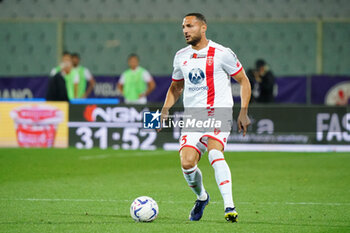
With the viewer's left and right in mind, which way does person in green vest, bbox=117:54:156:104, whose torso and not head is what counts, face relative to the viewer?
facing the viewer

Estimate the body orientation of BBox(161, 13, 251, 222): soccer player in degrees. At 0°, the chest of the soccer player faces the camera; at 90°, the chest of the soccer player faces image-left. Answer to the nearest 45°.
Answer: approximately 45°

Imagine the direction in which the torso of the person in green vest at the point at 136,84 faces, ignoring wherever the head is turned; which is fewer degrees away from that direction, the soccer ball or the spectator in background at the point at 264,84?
the soccer ball

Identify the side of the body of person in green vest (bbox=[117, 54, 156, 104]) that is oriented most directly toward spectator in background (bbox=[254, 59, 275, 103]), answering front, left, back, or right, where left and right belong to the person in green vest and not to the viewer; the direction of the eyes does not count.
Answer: left

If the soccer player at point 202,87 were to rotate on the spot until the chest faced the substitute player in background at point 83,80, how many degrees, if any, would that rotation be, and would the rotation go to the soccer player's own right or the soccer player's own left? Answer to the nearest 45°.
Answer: approximately 135° to the soccer player's own right

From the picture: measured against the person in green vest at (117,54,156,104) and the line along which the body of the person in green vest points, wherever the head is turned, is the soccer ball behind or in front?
in front

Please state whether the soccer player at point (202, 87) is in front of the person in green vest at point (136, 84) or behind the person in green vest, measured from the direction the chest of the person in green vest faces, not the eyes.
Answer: in front

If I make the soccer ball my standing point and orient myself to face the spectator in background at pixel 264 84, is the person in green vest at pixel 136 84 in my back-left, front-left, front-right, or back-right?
front-left
